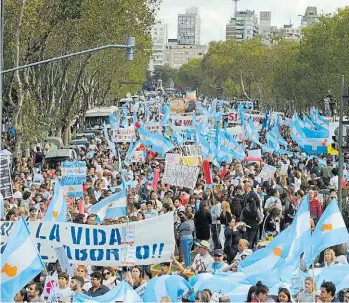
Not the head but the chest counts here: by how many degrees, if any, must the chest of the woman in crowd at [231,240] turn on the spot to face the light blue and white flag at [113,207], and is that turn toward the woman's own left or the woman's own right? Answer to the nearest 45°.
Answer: approximately 135° to the woman's own right

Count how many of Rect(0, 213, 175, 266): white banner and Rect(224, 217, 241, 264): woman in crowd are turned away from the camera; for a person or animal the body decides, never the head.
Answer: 0

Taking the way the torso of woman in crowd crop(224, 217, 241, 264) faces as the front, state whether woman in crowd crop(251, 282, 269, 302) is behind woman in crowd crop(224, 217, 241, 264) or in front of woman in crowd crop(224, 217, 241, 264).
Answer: in front

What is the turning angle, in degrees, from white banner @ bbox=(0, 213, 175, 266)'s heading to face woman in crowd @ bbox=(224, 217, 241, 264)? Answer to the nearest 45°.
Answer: approximately 135° to its left

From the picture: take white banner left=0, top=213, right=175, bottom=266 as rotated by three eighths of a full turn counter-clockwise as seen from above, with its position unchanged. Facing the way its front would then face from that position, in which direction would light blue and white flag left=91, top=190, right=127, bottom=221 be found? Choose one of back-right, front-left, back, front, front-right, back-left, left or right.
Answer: front-left

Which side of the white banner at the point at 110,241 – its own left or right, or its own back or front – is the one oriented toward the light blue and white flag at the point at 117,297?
front

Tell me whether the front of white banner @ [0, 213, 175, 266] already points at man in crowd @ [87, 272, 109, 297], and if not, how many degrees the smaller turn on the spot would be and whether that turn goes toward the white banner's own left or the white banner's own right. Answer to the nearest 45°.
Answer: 0° — it already faces them

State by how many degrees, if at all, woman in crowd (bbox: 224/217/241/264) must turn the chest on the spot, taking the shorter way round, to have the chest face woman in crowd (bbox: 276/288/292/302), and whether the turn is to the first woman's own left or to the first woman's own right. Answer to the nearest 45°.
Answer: approximately 45° to the first woman's own right
